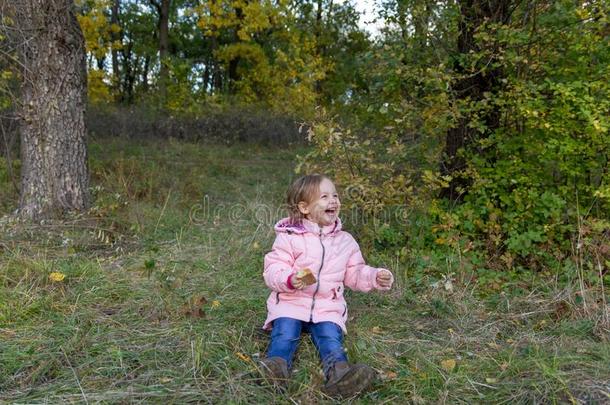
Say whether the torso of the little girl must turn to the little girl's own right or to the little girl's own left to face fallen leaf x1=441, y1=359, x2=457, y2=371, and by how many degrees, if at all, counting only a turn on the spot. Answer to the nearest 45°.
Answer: approximately 90° to the little girl's own left

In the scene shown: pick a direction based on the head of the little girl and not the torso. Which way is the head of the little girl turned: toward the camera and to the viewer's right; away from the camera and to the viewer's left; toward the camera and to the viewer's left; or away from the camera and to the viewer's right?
toward the camera and to the viewer's right

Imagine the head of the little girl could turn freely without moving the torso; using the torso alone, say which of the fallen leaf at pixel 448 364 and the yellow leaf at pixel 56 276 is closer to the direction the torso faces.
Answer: the fallen leaf

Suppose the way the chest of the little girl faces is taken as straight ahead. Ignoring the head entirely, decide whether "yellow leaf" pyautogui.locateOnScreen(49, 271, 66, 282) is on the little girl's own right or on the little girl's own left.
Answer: on the little girl's own right

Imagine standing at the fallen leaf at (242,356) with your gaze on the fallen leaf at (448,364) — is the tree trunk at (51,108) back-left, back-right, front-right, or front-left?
back-left

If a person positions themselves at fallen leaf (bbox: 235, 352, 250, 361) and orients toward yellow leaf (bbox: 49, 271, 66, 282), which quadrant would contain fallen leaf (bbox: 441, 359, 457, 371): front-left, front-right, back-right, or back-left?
back-right

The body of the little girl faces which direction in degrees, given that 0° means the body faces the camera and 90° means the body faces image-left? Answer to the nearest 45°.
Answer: approximately 0°

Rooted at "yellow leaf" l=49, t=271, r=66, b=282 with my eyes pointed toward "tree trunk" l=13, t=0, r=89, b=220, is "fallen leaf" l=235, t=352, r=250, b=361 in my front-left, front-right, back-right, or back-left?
back-right

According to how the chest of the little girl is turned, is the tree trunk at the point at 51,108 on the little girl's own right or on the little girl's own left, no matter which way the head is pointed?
on the little girl's own right
